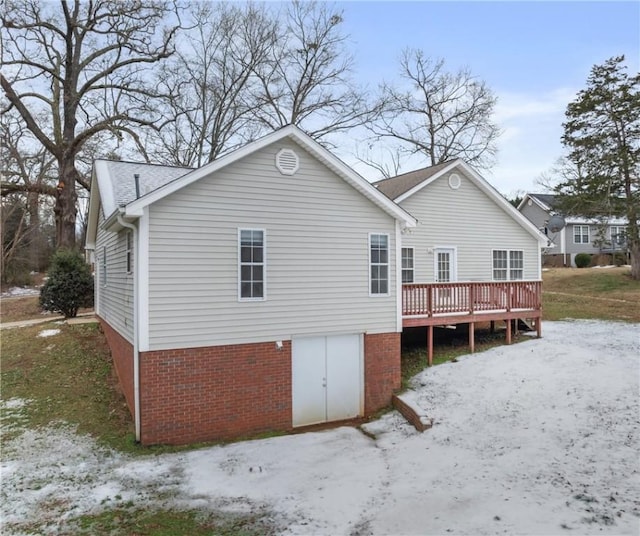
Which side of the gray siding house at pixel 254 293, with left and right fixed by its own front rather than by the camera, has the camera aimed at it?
back

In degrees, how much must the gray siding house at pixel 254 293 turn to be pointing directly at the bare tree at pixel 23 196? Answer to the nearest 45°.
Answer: approximately 45° to its left

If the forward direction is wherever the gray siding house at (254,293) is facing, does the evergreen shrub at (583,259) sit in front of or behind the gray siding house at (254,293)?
in front

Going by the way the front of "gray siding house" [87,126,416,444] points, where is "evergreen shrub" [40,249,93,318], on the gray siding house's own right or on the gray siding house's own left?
on the gray siding house's own left
